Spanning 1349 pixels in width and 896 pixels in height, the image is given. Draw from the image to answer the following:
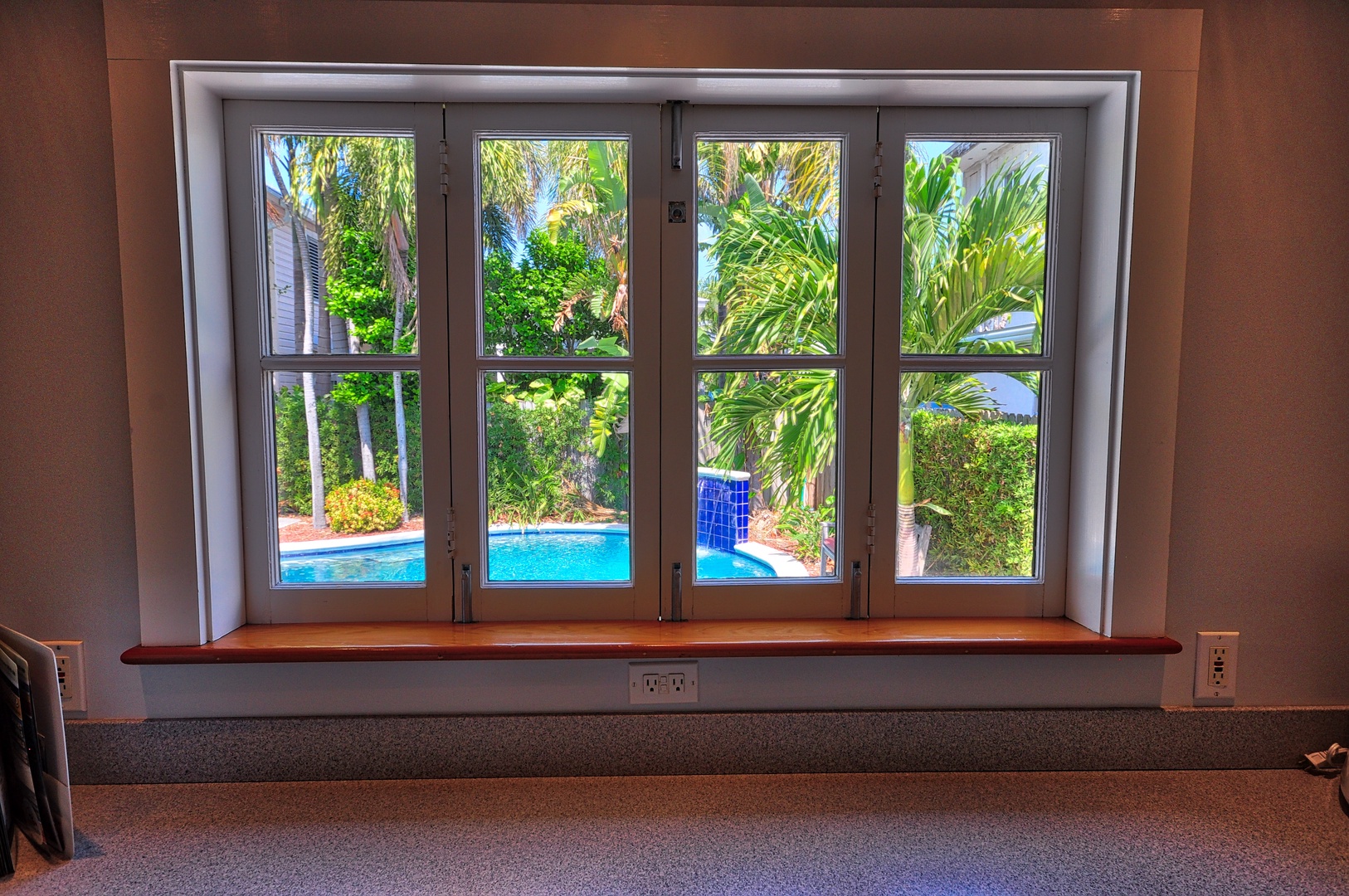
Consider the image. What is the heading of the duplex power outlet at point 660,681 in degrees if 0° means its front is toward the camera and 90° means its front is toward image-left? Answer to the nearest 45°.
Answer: approximately 0°

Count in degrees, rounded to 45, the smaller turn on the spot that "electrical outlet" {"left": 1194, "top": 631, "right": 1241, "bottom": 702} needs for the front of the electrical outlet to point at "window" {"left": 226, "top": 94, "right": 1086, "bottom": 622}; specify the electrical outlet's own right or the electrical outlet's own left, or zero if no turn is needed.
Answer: approximately 45° to the electrical outlet's own right

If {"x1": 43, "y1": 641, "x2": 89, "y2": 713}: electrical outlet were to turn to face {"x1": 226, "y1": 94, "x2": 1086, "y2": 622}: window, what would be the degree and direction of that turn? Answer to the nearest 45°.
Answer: approximately 45° to its left

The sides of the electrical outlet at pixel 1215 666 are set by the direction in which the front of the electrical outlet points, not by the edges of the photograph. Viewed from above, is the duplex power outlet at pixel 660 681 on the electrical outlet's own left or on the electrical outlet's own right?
on the electrical outlet's own right
